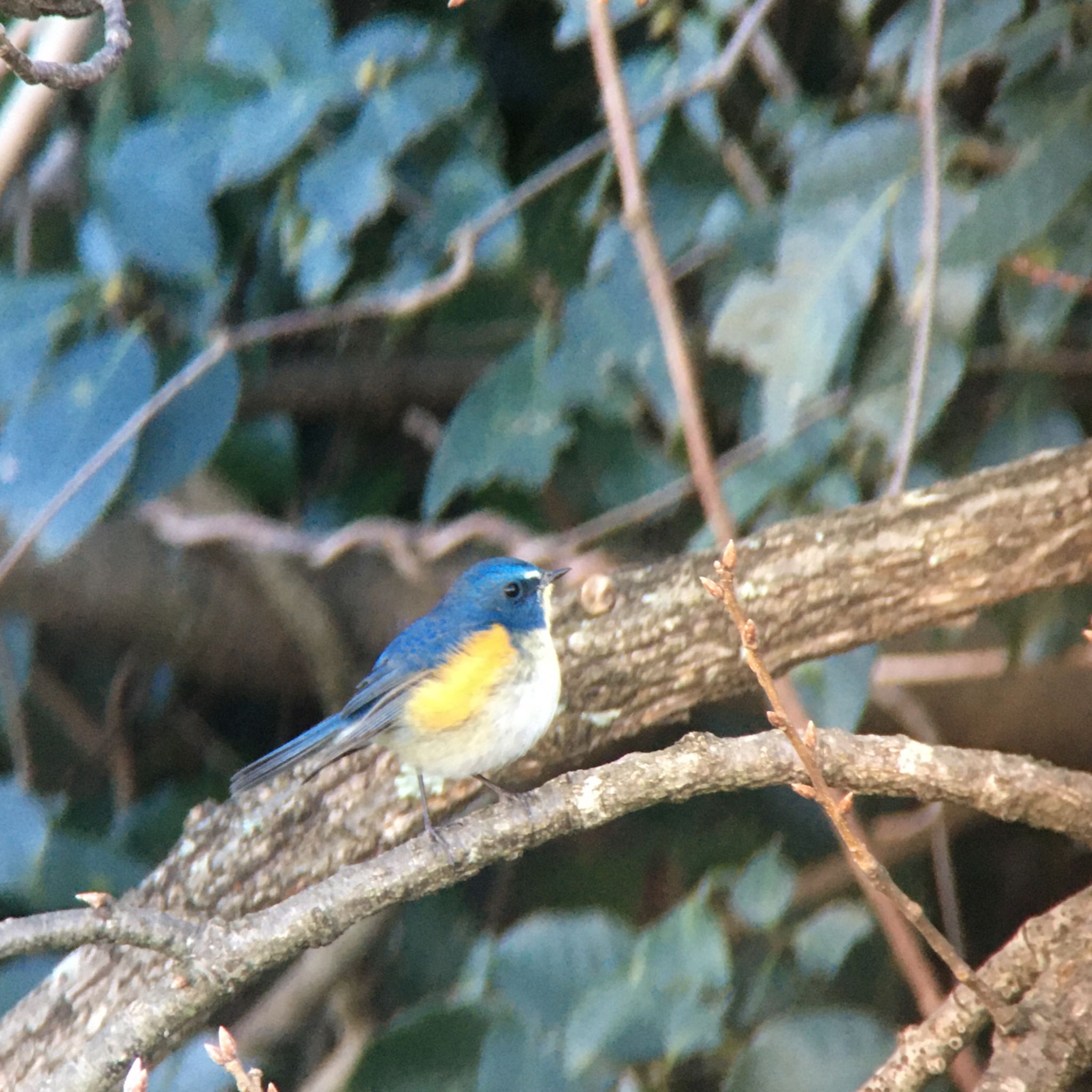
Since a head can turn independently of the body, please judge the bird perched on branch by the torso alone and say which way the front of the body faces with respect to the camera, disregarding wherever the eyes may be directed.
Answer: to the viewer's right

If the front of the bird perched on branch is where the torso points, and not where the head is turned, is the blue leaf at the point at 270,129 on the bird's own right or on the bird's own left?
on the bird's own left

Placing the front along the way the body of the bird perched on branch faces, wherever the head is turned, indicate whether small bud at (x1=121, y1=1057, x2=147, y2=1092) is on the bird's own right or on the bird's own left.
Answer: on the bird's own right
